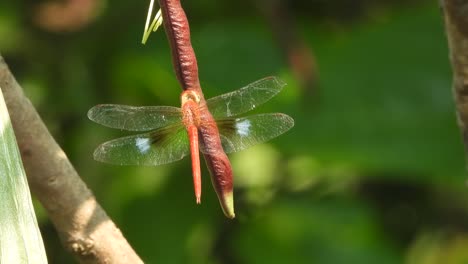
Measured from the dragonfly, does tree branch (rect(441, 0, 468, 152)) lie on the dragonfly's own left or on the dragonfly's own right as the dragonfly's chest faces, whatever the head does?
on the dragonfly's own right
